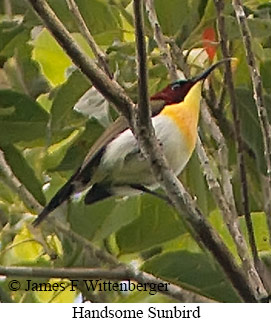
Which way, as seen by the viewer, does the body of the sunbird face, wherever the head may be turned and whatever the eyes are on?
to the viewer's right
